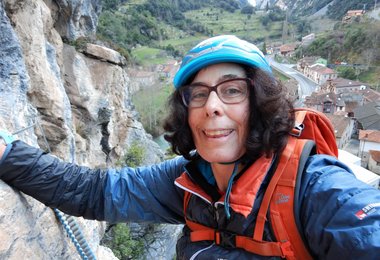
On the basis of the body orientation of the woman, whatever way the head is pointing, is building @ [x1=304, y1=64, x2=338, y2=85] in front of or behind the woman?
behind

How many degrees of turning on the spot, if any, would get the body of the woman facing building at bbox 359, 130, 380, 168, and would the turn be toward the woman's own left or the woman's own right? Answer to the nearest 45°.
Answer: approximately 180°

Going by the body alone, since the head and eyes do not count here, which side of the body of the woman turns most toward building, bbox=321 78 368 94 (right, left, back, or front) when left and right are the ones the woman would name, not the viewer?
back

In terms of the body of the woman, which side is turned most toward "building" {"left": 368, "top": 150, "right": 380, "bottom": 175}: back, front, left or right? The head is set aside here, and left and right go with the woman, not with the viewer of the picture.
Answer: back

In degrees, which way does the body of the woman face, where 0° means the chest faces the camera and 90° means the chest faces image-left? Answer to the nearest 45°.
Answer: approximately 45°

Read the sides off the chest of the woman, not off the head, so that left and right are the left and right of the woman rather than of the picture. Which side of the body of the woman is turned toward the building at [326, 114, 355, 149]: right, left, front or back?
back

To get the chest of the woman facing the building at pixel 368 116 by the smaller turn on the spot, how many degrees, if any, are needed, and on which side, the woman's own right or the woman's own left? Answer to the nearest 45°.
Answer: approximately 180°
